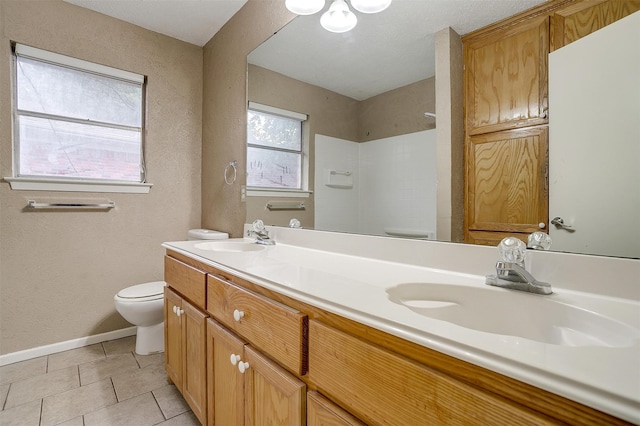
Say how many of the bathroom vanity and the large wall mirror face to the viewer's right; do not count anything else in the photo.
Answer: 0

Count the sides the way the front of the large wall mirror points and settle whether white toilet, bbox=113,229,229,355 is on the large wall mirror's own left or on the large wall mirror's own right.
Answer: on the large wall mirror's own right

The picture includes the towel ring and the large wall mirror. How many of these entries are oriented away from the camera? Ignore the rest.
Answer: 0

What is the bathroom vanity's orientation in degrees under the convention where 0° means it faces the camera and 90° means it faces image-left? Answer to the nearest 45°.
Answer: approximately 45°

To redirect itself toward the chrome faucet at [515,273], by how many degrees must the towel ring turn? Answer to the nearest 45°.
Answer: approximately 45° to its left

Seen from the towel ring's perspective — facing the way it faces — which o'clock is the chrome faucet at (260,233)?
The chrome faucet is roughly at 10 o'clock from the towel ring.

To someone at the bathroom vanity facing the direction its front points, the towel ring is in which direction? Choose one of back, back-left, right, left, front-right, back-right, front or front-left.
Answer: right

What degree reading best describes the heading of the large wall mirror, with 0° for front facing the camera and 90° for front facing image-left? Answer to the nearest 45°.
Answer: approximately 45°

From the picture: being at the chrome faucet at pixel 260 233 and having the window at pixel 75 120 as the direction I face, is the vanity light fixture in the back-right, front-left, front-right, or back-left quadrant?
back-left

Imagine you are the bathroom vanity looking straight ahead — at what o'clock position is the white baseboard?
The white baseboard is roughly at 2 o'clock from the bathroom vanity.
